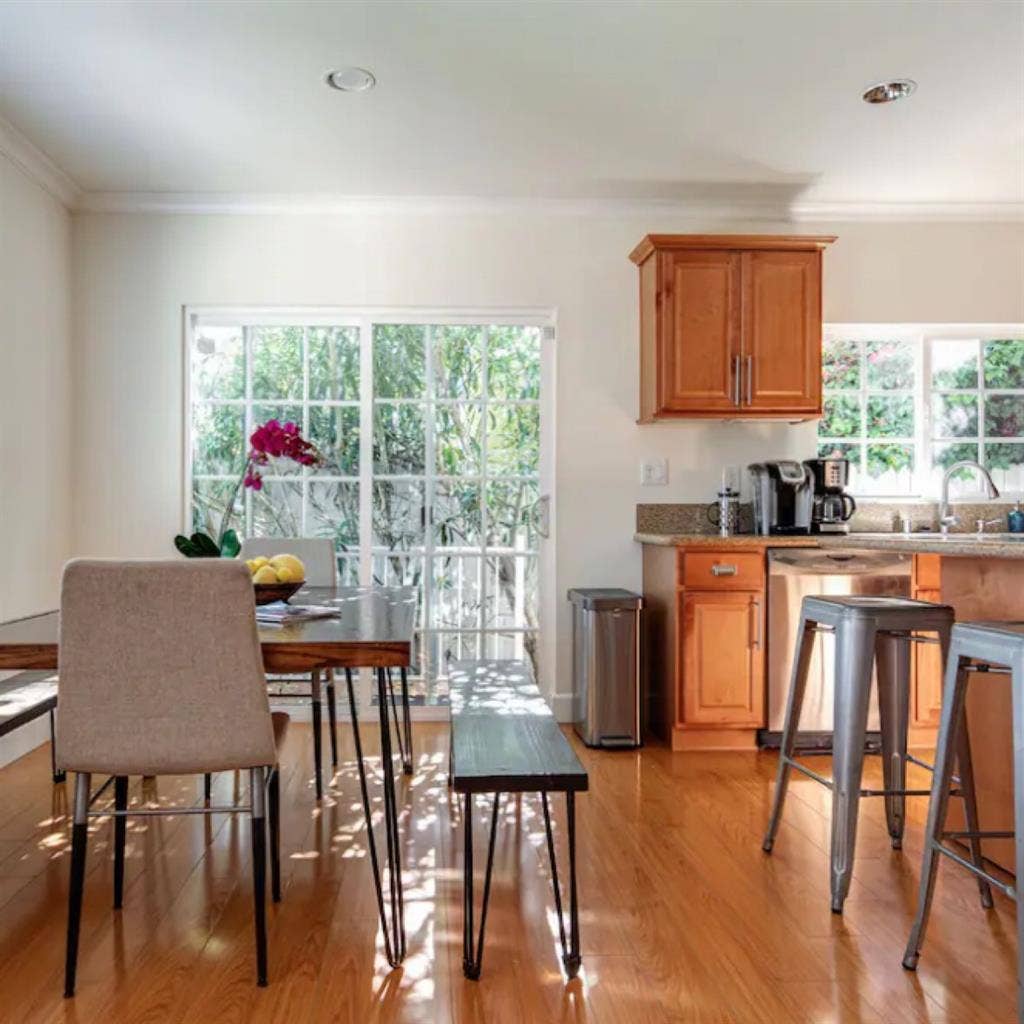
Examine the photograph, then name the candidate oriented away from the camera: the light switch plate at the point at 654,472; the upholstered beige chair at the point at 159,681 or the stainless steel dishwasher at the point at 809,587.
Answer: the upholstered beige chair

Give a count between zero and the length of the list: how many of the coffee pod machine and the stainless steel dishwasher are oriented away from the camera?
0

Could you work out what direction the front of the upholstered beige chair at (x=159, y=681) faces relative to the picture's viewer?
facing away from the viewer

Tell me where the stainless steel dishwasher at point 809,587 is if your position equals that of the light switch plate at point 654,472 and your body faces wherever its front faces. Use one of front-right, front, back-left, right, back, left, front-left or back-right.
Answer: front-left

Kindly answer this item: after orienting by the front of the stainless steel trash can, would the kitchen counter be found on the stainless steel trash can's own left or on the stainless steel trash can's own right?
on the stainless steel trash can's own left

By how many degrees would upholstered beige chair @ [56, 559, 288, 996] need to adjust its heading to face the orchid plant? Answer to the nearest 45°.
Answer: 0° — it already faces it

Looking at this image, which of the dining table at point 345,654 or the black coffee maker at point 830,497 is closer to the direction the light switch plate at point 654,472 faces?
the dining table

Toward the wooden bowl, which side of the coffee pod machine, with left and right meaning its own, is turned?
right

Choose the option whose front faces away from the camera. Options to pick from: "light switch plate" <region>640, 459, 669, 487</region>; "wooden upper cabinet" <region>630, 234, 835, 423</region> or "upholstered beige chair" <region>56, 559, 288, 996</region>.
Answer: the upholstered beige chair

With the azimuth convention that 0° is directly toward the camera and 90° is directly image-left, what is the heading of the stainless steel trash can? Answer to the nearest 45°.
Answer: approximately 0°

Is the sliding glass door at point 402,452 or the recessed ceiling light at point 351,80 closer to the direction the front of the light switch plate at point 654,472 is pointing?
the recessed ceiling light

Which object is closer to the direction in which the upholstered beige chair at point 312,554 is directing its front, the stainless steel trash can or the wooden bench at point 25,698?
the wooden bench
